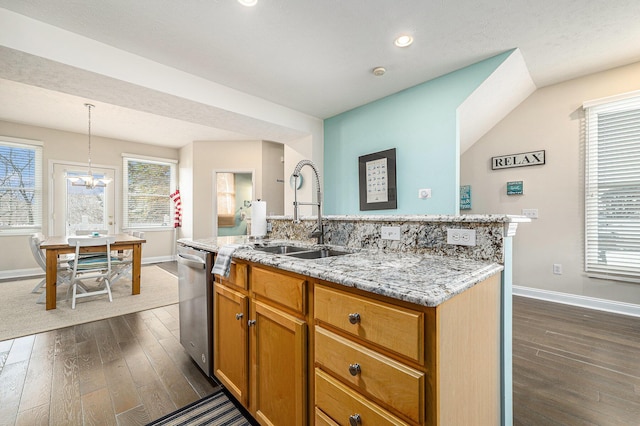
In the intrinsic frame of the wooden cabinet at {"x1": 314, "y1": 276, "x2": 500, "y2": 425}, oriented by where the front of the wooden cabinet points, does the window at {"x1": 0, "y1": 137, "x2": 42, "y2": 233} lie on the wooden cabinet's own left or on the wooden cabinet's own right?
on the wooden cabinet's own right

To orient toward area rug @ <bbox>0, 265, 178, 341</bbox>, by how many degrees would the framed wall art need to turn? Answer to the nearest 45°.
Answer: approximately 45° to its right

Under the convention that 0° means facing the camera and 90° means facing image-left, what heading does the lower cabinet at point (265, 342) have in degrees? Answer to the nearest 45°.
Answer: approximately 45°

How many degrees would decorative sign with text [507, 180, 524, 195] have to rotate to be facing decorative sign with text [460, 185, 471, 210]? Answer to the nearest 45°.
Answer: approximately 90° to its right

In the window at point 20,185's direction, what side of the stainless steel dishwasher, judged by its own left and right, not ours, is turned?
right

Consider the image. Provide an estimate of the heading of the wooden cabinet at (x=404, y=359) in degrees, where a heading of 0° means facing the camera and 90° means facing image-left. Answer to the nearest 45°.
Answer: approximately 45°
